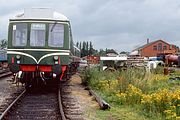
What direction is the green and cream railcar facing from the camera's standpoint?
toward the camera

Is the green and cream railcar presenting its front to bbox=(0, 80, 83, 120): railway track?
yes
